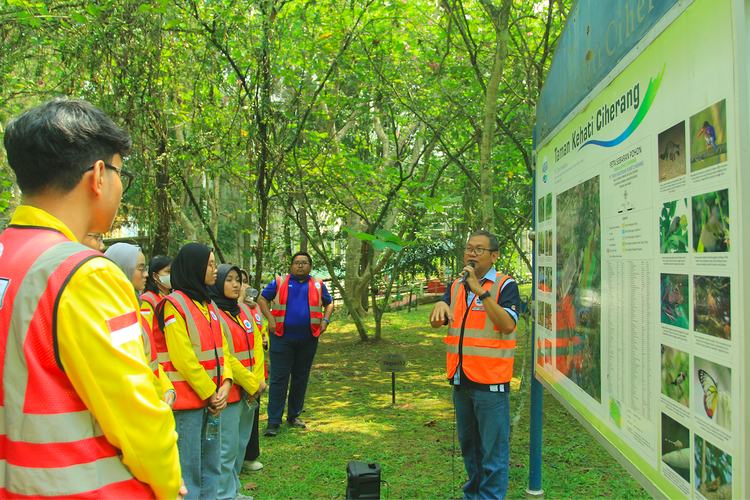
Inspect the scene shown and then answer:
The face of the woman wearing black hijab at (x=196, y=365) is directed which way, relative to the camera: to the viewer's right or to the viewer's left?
to the viewer's right

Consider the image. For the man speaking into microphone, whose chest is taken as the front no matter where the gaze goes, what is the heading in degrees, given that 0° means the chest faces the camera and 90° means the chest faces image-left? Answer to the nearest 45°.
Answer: approximately 45°

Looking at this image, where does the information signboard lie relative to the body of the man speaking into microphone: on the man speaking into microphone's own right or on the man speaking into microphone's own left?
on the man speaking into microphone's own left

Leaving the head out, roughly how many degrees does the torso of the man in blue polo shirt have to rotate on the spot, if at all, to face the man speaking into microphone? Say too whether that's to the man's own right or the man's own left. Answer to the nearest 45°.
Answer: approximately 45° to the man's own left

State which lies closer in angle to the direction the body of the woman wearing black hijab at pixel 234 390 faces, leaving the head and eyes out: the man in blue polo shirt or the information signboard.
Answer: the information signboard

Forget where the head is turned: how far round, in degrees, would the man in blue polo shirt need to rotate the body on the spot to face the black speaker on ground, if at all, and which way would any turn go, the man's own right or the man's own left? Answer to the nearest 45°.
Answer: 0° — they already face it

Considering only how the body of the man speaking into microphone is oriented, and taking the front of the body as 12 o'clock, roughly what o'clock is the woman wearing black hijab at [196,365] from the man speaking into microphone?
The woman wearing black hijab is roughly at 1 o'clock from the man speaking into microphone.

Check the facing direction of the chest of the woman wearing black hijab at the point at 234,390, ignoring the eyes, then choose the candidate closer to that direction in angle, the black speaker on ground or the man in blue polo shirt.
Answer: the black speaker on ground

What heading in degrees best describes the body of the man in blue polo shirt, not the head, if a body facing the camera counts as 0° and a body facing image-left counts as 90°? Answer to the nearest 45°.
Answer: approximately 0°
